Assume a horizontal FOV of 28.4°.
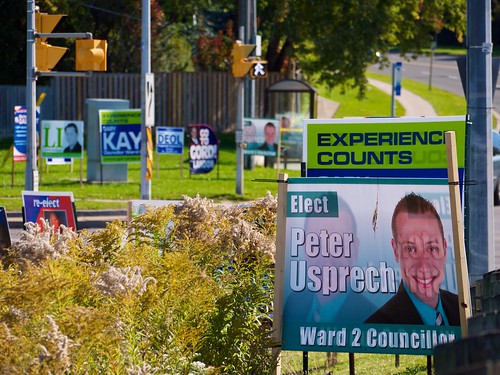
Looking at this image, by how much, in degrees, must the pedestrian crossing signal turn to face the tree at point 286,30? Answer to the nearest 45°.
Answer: approximately 180°

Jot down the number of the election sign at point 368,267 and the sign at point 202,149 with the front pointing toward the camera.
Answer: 2

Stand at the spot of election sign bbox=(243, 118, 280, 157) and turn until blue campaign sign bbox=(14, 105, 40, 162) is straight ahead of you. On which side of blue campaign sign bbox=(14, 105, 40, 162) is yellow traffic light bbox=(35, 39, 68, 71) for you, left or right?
left

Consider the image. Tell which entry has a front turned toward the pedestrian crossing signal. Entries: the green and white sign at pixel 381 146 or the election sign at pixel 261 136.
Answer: the election sign

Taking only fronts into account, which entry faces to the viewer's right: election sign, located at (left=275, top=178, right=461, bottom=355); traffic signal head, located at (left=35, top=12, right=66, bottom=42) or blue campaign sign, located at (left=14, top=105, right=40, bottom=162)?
the traffic signal head

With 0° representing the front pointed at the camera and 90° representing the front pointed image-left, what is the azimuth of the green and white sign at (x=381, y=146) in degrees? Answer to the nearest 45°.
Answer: approximately 0°

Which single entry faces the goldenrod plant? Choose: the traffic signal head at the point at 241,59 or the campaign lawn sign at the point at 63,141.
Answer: the campaign lawn sign

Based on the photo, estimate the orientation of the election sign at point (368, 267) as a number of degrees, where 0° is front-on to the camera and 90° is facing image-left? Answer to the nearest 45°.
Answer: approximately 0°

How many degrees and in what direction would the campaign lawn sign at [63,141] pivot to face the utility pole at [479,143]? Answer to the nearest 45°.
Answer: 0° — it already faces it

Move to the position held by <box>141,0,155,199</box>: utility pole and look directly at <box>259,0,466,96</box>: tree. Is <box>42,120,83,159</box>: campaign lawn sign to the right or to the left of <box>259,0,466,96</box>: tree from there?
left

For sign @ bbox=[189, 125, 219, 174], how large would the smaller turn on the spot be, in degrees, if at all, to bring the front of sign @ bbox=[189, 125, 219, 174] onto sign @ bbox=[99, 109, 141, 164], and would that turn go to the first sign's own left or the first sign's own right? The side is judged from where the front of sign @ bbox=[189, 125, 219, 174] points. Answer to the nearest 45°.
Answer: approximately 45° to the first sign's own right

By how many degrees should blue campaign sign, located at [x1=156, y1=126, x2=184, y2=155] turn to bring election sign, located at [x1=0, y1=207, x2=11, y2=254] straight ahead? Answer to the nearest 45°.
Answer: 0° — it already faces it

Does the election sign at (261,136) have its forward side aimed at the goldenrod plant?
yes
